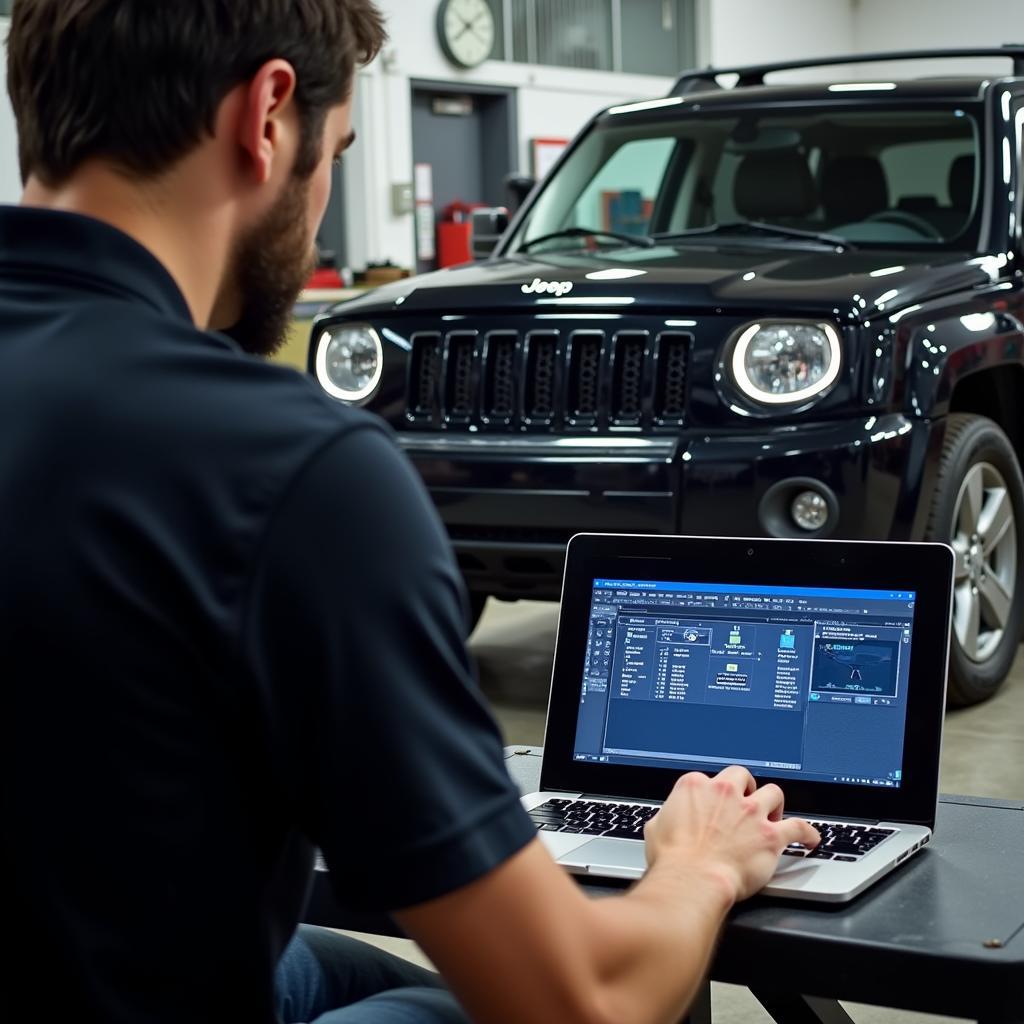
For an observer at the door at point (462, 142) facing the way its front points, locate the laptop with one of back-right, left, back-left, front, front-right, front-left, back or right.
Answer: front

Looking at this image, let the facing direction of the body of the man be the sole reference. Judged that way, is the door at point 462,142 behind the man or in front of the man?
in front

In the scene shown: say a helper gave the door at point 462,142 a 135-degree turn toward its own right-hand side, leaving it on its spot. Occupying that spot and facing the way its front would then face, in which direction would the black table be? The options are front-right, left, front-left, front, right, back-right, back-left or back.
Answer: back-left

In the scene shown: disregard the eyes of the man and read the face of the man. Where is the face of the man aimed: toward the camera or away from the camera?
away from the camera

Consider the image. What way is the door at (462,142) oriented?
toward the camera

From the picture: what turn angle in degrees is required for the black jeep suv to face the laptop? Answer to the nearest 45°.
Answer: approximately 45° to its left

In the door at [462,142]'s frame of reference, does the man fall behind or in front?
in front

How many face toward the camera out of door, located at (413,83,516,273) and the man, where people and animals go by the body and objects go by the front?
1

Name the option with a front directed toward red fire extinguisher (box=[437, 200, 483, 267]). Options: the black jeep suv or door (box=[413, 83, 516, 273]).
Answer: the door

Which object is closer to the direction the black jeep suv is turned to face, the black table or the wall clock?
the black table

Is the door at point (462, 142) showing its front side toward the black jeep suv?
yes

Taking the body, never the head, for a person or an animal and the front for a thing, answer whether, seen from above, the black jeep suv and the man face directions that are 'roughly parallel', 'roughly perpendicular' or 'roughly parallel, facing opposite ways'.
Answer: roughly parallel, facing opposite ways

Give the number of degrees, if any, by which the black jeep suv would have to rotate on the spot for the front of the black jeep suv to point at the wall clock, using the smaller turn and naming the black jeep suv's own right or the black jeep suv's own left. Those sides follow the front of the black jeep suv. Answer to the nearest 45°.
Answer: approximately 135° to the black jeep suv's own right

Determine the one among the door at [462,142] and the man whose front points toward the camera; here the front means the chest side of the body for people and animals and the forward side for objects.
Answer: the door

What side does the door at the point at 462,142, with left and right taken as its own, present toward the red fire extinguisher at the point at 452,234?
front
